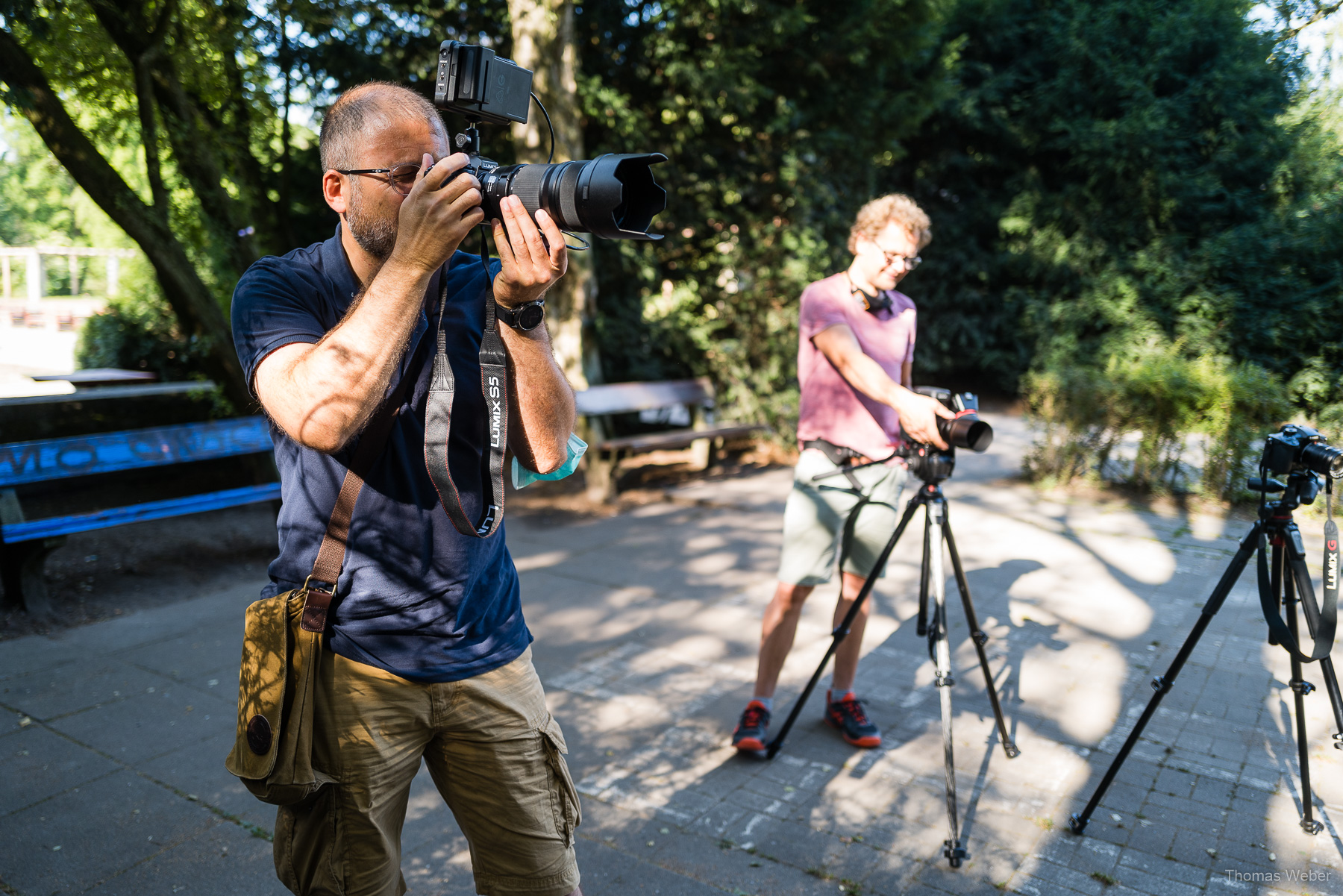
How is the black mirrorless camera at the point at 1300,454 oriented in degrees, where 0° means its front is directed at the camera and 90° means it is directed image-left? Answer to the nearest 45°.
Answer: approximately 315°

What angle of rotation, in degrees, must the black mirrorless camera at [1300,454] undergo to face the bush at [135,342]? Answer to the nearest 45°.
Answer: approximately 135° to its right

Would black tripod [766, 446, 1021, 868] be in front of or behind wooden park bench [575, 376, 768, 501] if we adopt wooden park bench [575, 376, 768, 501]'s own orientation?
in front

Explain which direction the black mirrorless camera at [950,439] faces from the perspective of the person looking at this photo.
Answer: facing the viewer and to the right of the viewer

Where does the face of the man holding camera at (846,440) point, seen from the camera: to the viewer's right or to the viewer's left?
to the viewer's right

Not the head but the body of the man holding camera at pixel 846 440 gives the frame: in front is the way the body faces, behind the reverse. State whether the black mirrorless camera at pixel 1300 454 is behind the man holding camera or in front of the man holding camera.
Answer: in front

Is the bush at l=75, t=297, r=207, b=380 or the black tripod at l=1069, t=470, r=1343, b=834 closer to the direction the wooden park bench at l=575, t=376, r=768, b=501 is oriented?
the black tripod
